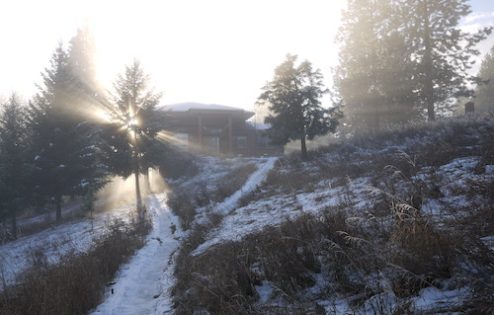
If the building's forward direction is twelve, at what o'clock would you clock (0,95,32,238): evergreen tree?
The evergreen tree is roughly at 1 o'clock from the building.

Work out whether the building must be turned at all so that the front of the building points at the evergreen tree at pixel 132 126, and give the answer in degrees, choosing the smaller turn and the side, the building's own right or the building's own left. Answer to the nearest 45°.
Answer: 0° — it already faces it

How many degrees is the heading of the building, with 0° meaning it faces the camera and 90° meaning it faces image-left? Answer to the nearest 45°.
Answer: approximately 0°

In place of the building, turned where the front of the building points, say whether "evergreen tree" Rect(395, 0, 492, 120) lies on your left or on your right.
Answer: on your left

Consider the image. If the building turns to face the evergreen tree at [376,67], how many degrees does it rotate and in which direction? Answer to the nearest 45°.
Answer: approximately 45° to its left
